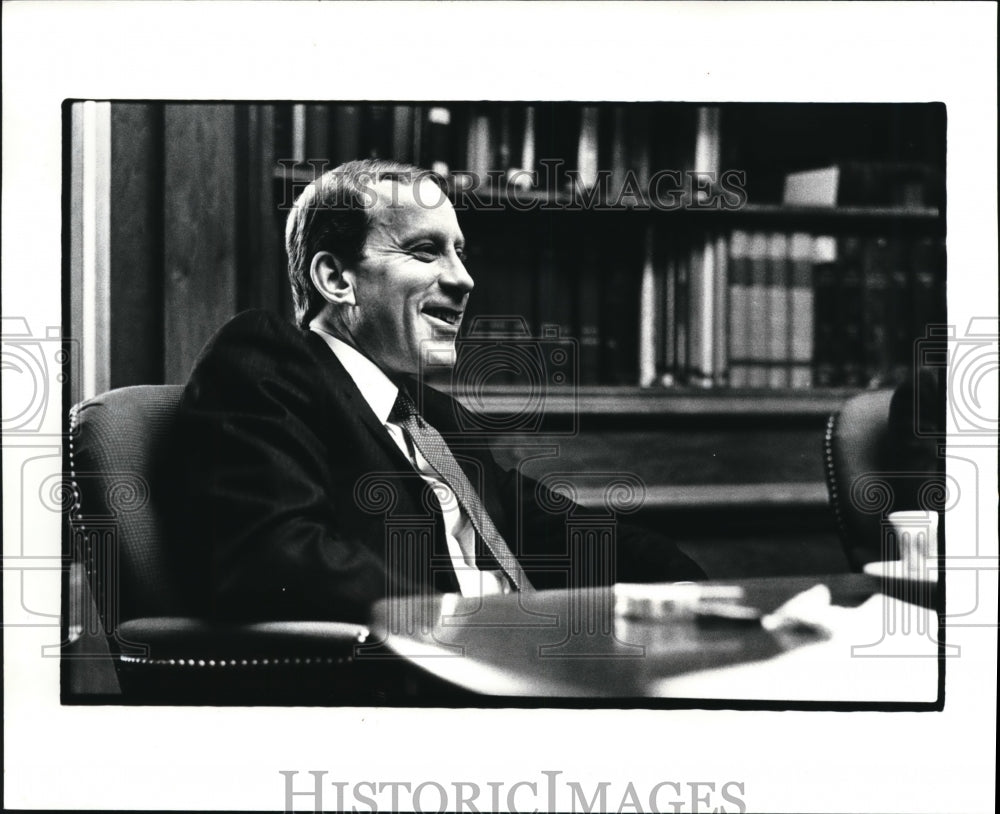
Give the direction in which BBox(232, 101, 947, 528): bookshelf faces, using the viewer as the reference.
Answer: facing the viewer
